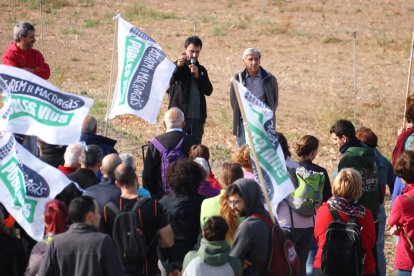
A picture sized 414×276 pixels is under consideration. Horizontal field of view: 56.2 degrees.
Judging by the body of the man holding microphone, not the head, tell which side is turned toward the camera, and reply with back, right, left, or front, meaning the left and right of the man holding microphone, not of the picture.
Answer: front

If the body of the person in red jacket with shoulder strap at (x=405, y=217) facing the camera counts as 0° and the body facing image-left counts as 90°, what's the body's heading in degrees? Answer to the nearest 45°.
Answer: approximately 135°

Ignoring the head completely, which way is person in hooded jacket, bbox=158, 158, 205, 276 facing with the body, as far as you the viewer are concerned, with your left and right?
facing away from the viewer

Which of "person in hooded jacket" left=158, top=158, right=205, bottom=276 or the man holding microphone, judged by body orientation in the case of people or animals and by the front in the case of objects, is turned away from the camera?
the person in hooded jacket

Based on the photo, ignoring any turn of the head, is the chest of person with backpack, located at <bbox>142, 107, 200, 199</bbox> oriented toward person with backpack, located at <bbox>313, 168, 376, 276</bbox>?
no

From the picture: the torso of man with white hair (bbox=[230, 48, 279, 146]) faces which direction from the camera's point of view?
toward the camera

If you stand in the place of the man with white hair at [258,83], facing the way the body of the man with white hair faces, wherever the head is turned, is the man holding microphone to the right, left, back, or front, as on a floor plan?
right

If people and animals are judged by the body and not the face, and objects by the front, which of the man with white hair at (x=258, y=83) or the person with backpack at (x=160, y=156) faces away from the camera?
the person with backpack

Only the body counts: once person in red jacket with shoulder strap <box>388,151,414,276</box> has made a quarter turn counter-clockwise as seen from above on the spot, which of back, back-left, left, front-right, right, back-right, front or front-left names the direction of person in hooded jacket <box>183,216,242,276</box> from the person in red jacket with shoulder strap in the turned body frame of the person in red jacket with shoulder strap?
front

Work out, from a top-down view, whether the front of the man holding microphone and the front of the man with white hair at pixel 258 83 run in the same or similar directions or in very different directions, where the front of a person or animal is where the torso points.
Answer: same or similar directions

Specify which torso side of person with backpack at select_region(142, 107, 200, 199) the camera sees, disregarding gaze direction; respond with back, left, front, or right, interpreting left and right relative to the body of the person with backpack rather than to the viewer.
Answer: back

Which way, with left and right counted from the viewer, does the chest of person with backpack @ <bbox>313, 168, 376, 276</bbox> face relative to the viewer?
facing away from the viewer

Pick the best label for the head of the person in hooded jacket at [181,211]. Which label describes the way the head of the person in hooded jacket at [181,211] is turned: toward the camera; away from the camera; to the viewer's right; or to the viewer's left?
away from the camera
